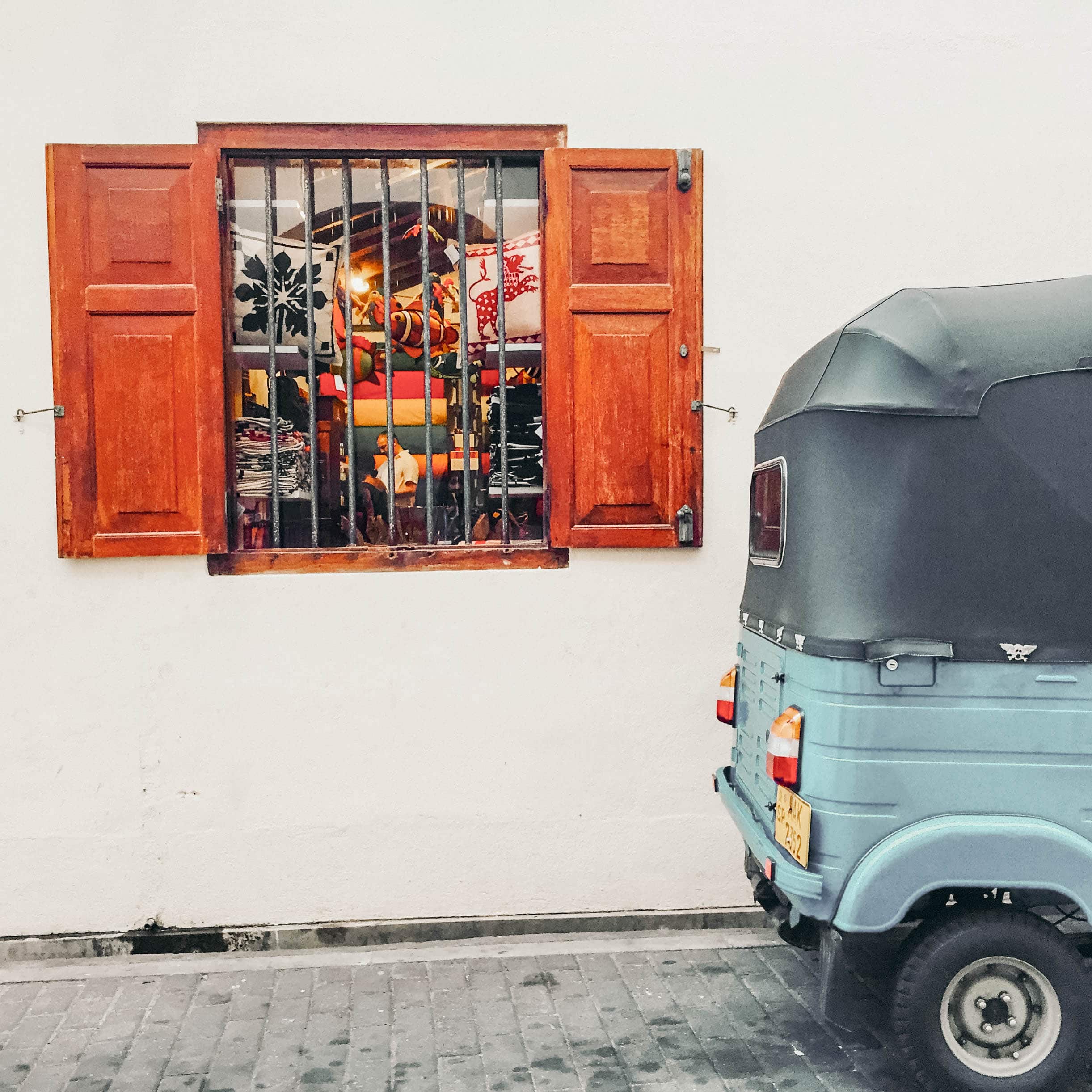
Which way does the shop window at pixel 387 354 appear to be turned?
toward the camera

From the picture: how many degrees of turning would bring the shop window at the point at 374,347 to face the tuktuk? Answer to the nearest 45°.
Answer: approximately 45° to its left

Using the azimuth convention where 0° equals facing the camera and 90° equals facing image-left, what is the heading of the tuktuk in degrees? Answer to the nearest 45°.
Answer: approximately 270°

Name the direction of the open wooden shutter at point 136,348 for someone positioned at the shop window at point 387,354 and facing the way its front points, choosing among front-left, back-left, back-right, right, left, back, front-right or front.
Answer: right

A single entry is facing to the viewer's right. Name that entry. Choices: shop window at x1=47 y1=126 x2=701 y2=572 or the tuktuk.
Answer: the tuktuk

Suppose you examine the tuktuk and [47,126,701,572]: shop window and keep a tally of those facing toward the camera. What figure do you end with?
1

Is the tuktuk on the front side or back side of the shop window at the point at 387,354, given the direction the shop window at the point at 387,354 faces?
on the front side

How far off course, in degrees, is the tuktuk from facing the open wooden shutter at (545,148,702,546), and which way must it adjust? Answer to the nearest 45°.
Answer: approximately 135° to its left
